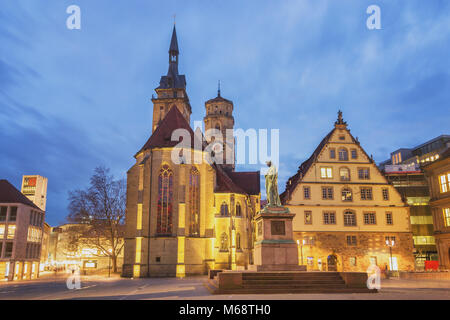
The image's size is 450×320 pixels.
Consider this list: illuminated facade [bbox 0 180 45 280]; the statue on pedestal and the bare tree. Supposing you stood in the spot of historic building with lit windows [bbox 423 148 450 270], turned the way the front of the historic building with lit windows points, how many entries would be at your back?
0

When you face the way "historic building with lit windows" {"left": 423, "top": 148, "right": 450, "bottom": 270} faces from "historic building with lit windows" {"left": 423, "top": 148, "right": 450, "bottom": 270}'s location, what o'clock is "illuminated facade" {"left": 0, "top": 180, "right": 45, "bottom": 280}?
The illuminated facade is roughly at 1 o'clock from the historic building with lit windows.

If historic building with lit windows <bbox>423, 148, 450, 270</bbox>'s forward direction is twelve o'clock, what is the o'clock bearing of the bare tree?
The bare tree is roughly at 1 o'clock from the historic building with lit windows.

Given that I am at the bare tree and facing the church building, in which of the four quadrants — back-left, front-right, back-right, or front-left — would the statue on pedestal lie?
front-right

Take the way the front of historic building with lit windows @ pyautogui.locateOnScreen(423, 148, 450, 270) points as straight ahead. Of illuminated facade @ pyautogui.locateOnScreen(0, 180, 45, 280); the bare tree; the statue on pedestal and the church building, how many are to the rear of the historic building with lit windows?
0

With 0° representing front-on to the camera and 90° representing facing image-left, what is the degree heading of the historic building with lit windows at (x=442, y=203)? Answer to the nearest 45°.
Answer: approximately 45°

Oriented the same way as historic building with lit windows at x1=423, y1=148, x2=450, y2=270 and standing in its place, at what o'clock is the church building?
The church building is roughly at 1 o'clock from the historic building with lit windows.

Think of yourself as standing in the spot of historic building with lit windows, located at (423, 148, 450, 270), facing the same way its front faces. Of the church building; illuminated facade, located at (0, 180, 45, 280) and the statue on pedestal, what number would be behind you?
0

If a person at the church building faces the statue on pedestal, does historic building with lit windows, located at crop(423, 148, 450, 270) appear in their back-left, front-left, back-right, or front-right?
front-left

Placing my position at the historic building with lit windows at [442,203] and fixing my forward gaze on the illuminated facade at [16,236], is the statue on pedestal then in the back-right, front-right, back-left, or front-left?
front-left

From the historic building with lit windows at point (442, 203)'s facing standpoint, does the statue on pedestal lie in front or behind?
in front

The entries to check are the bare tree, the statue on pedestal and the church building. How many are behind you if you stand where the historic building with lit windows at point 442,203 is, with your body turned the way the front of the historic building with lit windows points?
0
